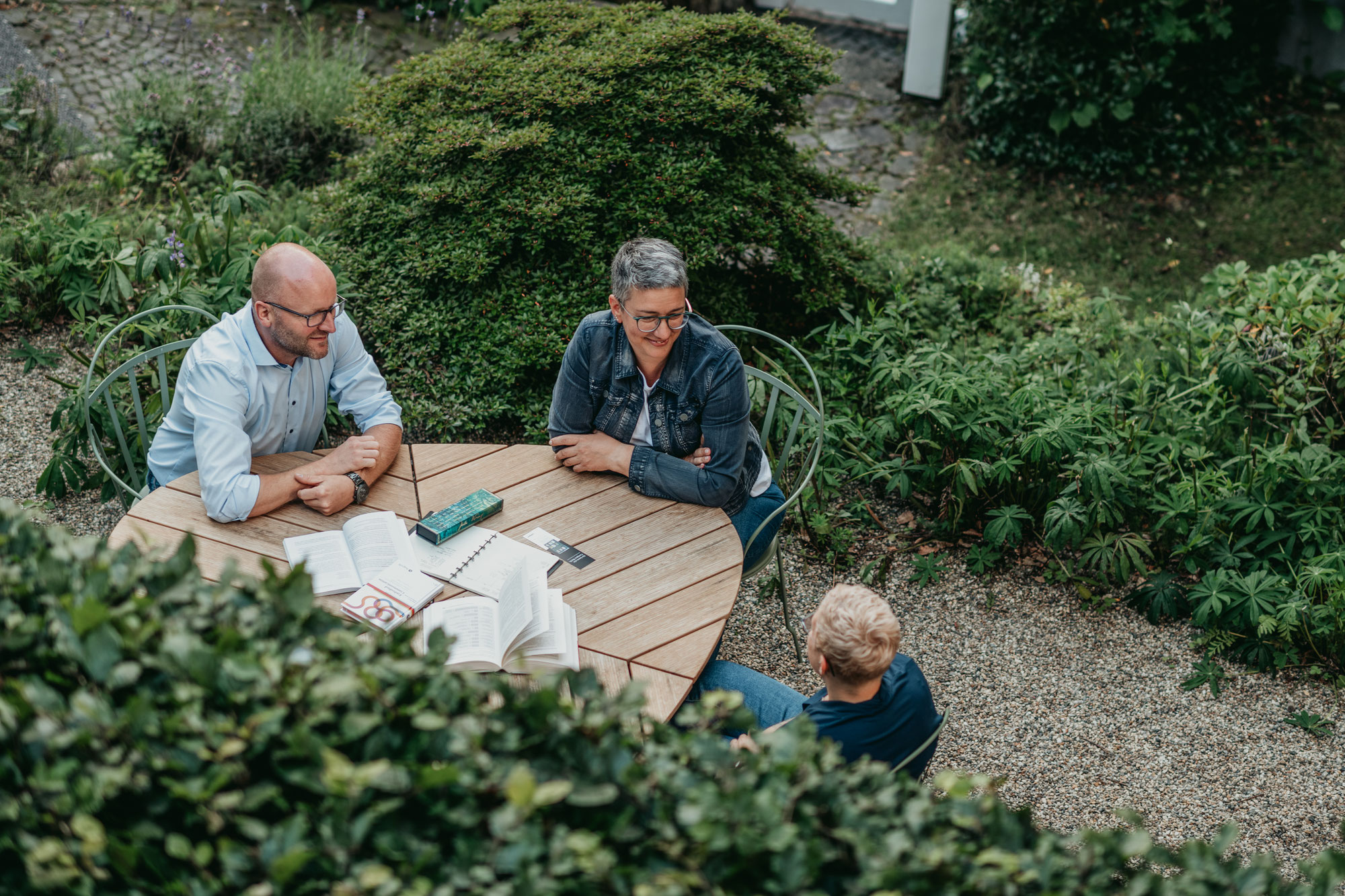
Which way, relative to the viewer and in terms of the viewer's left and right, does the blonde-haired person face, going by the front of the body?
facing away from the viewer and to the left of the viewer

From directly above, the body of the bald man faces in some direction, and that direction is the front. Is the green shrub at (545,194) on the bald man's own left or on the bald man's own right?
on the bald man's own left

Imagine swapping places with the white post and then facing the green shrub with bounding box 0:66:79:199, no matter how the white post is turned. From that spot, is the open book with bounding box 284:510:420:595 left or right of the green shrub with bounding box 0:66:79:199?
left

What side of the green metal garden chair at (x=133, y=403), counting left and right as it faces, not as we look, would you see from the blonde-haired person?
front

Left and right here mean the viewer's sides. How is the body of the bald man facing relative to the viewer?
facing the viewer and to the right of the viewer

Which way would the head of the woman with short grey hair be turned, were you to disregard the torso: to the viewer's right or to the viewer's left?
to the viewer's right

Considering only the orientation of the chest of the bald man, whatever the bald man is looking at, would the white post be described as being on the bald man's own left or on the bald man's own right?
on the bald man's own left

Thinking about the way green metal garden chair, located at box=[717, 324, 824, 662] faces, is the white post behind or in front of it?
behind

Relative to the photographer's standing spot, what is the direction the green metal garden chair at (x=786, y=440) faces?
facing the viewer and to the left of the viewer

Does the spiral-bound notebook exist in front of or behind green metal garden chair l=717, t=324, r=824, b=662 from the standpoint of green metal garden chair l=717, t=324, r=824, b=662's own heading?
in front

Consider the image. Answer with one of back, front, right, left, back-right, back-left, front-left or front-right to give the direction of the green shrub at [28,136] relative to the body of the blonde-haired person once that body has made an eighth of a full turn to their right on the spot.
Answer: front-left

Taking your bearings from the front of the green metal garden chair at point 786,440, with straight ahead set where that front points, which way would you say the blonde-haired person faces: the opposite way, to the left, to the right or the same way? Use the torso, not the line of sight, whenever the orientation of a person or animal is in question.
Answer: to the right

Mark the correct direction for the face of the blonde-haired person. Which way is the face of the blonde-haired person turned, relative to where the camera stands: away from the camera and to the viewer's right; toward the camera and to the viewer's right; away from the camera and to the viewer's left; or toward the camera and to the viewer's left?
away from the camera and to the viewer's left
